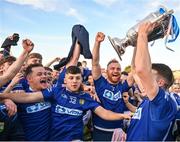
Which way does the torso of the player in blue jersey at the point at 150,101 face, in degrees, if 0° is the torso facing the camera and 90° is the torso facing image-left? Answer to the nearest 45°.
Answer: approximately 90°

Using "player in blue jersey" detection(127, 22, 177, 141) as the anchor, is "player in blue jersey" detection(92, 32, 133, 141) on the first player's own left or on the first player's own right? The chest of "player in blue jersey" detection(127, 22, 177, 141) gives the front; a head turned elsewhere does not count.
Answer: on the first player's own right
